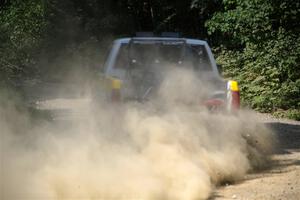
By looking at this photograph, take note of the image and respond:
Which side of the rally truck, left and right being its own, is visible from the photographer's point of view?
back
